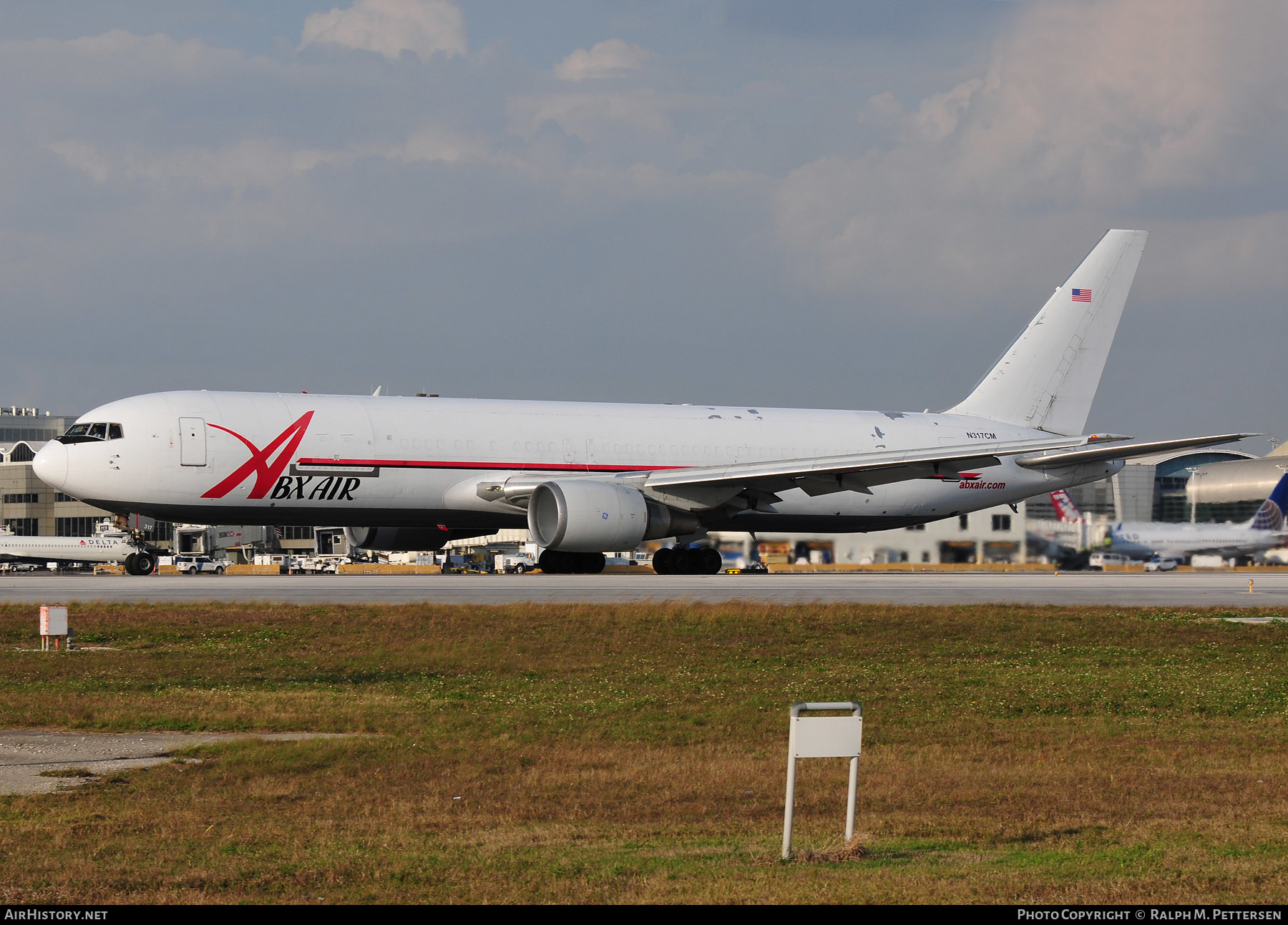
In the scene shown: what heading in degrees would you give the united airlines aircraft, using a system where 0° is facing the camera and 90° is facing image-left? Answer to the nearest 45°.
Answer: approximately 90°

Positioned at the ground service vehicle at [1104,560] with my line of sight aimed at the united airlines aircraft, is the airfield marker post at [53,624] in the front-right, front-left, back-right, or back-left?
back-right

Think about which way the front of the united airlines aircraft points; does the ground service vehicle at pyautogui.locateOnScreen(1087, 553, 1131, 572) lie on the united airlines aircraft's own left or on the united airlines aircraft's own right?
on the united airlines aircraft's own left

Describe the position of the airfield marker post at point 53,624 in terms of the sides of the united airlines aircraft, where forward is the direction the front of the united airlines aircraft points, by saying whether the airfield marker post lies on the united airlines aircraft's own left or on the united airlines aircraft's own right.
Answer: on the united airlines aircraft's own left

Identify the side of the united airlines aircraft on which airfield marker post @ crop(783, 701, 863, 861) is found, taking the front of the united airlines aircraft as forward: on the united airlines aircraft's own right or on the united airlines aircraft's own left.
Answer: on the united airlines aircraft's own left
